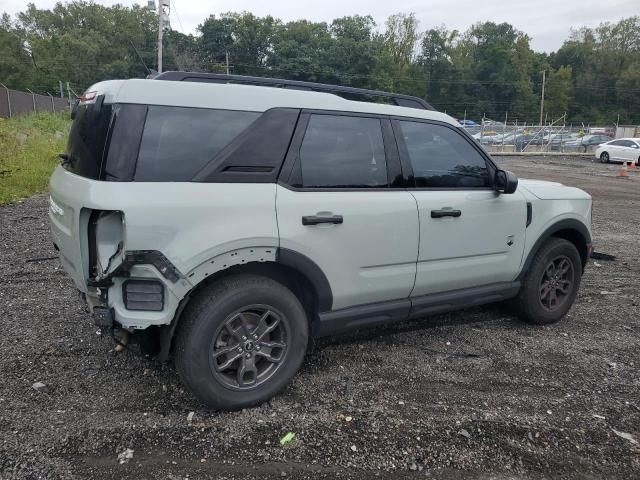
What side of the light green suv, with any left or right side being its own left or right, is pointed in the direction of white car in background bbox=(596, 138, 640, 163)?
front

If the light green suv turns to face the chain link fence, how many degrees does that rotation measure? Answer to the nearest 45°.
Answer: approximately 90° to its left

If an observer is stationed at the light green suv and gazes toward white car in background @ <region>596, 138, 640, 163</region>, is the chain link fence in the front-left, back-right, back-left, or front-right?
front-left

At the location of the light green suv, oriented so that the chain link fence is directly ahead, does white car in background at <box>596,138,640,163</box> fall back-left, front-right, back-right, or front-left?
front-right

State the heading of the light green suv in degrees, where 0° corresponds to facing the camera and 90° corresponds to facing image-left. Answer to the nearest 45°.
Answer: approximately 225°

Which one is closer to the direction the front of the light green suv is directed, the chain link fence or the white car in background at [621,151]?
the white car in background
